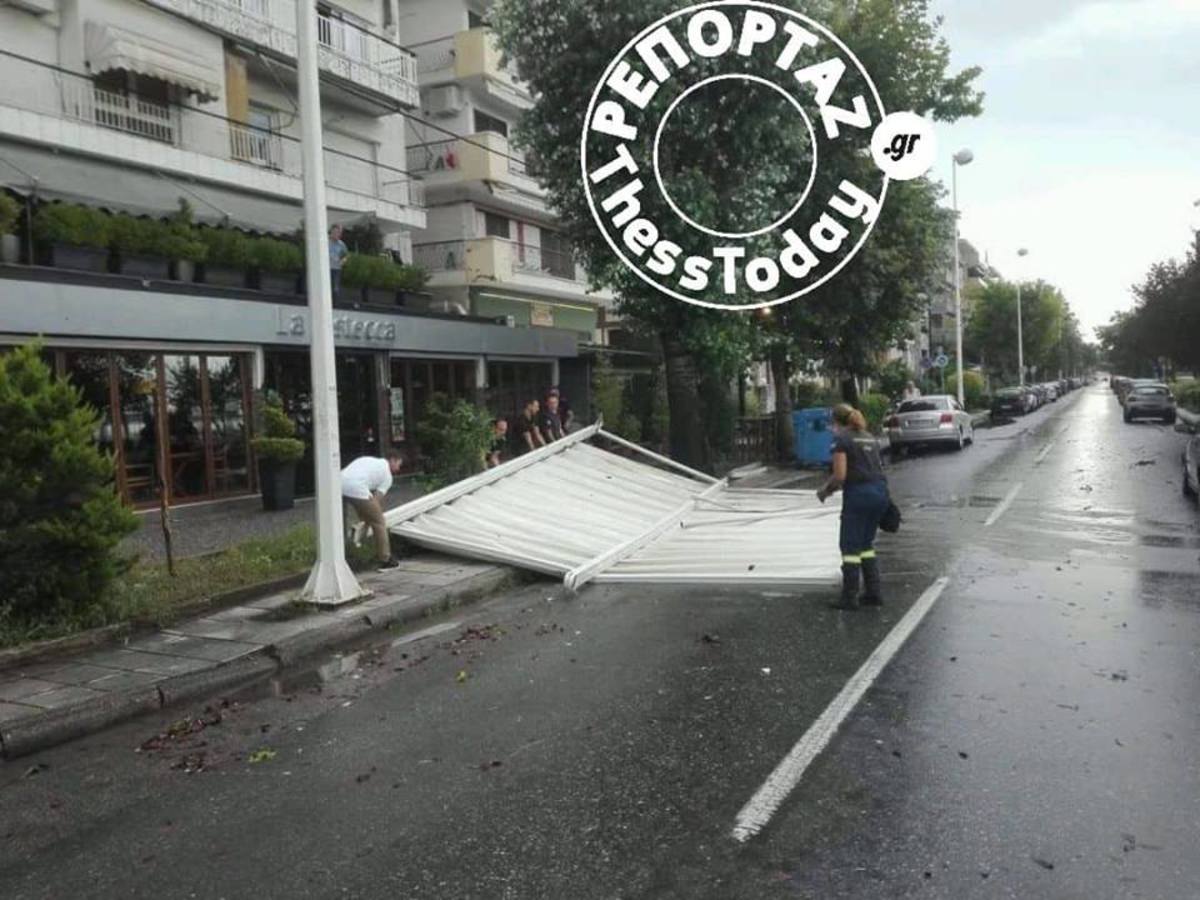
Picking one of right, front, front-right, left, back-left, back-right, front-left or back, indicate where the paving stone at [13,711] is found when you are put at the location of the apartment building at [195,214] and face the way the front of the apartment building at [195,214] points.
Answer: front-right

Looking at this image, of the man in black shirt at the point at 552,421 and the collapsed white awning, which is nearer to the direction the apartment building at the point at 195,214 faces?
the collapsed white awning

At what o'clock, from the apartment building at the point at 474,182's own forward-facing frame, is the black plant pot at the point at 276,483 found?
The black plant pot is roughly at 2 o'clock from the apartment building.

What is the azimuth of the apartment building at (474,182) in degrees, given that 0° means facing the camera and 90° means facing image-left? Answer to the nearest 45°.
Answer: approximately 315°

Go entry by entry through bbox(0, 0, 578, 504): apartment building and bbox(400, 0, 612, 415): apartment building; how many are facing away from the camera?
0

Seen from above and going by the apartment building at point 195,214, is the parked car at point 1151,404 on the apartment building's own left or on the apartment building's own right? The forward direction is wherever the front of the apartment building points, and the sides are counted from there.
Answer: on the apartment building's own left

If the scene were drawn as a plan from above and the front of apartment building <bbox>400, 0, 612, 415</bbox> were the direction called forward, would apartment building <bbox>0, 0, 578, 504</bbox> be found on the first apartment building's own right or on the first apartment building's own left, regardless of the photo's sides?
on the first apartment building's own right

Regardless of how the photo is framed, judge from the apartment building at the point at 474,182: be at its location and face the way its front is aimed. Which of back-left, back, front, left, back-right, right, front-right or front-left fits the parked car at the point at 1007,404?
left

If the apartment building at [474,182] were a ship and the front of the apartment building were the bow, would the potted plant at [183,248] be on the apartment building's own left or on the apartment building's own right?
on the apartment building's own right
